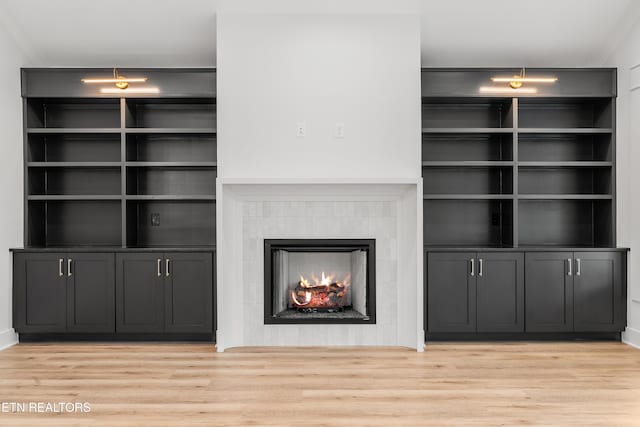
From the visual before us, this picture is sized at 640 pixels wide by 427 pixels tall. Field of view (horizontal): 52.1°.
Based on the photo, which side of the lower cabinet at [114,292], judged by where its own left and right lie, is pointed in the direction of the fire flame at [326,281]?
left

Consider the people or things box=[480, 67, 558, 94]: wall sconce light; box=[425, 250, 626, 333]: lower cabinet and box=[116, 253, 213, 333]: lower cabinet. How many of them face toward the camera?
3

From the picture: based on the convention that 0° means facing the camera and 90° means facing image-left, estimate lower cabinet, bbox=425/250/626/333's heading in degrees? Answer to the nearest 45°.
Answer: approximately 0°

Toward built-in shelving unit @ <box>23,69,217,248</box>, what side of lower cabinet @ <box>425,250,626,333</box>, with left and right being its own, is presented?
right

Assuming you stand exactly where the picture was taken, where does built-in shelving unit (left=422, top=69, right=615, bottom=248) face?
facing the viewer

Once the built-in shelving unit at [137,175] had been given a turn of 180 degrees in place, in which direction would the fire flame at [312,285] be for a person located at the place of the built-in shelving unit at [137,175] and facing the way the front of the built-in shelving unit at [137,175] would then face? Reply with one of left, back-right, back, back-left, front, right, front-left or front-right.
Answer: back-right

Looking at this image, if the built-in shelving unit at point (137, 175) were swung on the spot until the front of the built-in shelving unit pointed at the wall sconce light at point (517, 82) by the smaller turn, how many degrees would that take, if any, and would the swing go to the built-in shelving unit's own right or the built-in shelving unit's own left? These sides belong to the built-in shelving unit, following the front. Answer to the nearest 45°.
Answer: approximately 45° to the built-in shelving unit's own left

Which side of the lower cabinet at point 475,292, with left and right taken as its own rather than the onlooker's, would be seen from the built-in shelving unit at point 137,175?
right

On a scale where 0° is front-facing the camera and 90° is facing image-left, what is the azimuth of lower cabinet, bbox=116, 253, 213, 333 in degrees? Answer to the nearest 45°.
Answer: approximately 0°

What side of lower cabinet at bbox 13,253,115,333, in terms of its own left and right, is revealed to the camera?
front
